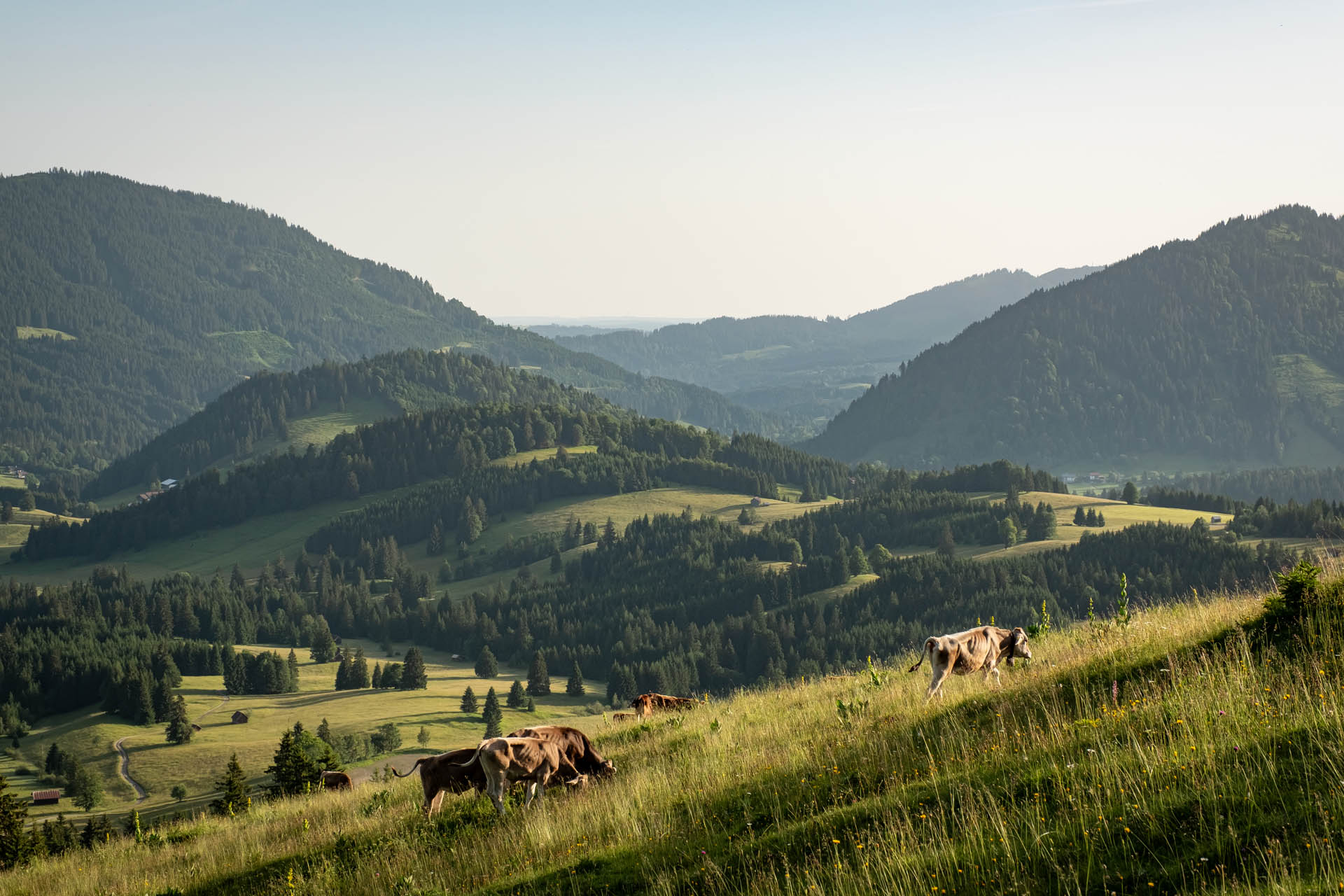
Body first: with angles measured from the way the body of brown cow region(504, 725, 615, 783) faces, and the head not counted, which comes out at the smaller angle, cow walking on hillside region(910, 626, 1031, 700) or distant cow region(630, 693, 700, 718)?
the cow walking on hillside

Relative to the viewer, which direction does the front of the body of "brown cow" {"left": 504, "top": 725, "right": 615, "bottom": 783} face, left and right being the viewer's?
facing to the right of the viewer

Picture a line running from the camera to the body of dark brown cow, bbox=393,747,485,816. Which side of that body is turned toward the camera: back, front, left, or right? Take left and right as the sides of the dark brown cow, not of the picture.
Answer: right

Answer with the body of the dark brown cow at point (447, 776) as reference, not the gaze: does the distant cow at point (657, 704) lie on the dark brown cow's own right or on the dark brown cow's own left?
on the dark brown cow's own left
